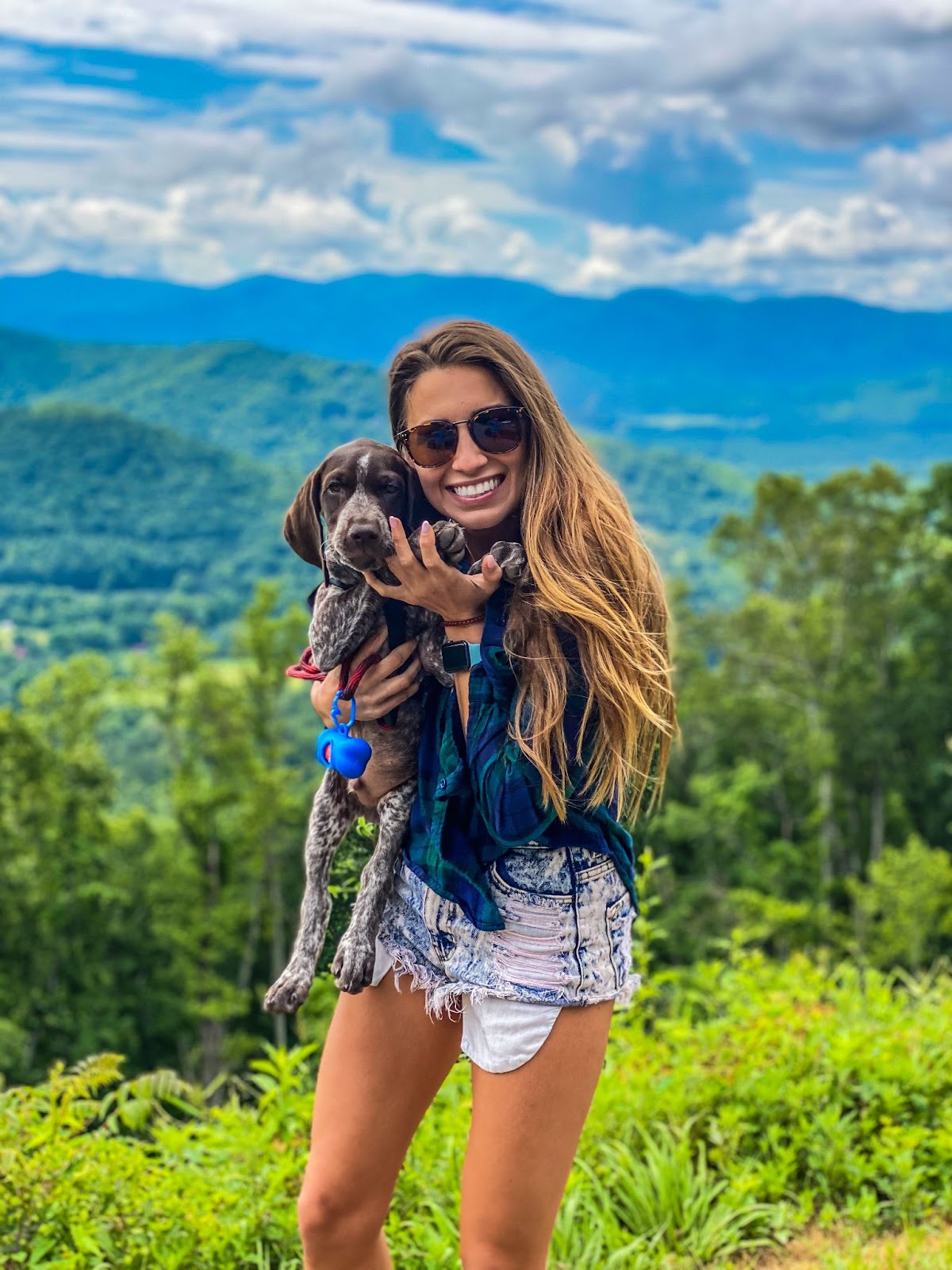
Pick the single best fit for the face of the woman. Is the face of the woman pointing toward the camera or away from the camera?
toward the camera

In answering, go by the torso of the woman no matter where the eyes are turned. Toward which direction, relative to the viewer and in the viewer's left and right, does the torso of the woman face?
facing the viewer and to the left of the viewer

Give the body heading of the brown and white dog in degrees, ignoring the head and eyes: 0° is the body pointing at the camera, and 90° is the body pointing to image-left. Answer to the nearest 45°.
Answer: approximately 0°
